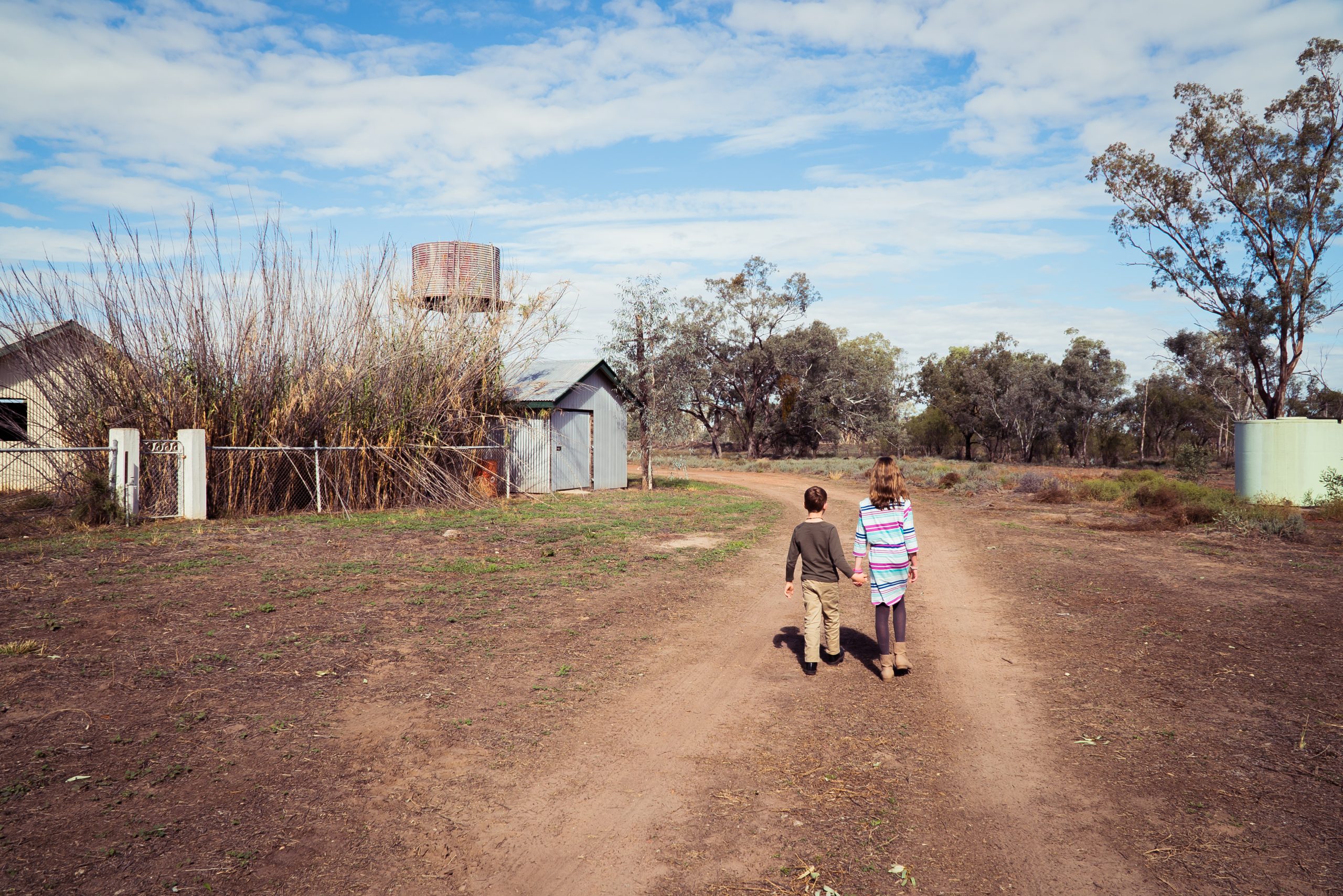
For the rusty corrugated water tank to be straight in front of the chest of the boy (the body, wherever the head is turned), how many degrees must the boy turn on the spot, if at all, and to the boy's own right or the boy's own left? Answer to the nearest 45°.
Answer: approximately 45° to the boy's own left

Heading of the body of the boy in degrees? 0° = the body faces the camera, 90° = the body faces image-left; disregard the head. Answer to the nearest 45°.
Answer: approximately 180°

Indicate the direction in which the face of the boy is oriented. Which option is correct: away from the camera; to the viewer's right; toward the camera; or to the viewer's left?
away from the camera

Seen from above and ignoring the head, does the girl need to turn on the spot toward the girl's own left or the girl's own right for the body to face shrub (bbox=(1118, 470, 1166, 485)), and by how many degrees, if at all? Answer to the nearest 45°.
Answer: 0° — they already face it

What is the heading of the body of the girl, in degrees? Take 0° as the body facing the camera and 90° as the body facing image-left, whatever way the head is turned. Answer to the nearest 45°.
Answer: approximately 180°

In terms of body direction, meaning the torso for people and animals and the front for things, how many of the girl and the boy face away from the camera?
2

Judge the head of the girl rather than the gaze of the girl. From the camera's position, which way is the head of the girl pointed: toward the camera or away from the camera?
away from the camera

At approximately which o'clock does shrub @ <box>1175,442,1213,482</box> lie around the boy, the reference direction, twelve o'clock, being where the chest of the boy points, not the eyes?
The shrub is roughly at 1 o'clock from the boy.

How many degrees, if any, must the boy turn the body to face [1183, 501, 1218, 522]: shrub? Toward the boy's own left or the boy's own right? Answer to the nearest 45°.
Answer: approximately 45° to the boy's own right

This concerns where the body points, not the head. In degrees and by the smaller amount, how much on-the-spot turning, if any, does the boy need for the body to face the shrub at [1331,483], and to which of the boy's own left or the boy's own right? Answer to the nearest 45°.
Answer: approximately 45° to the boy's own right
